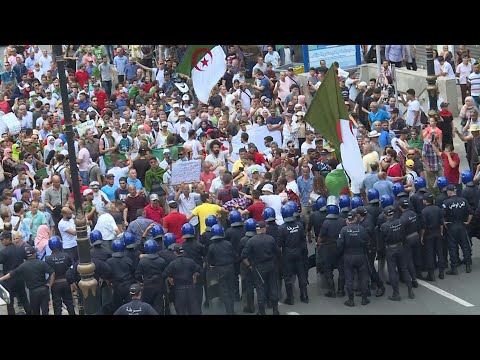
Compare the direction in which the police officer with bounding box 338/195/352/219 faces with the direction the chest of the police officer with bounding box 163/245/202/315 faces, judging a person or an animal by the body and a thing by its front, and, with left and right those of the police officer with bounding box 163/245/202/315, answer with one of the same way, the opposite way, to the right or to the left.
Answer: the same way

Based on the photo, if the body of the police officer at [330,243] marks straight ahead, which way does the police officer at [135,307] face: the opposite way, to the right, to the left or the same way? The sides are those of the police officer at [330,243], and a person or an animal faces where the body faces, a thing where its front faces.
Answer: the same way

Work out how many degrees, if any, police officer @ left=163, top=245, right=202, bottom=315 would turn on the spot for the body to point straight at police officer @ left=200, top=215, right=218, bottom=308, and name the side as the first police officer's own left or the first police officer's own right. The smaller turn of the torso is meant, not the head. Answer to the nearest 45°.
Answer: approximately 45° to the first police officer's own right

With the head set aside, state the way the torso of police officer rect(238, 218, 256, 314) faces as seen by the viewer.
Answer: away from the camera

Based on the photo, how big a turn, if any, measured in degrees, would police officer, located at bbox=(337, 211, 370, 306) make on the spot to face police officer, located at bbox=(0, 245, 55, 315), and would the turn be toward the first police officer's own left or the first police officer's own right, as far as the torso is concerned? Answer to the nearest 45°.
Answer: approximately 90° to the first police officer's own left

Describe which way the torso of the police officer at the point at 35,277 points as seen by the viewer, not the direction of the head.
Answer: away from the camera

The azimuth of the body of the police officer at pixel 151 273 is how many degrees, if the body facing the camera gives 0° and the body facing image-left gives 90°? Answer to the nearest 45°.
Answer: approximately 180°

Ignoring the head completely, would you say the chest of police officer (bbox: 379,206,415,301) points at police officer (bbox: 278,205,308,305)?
no

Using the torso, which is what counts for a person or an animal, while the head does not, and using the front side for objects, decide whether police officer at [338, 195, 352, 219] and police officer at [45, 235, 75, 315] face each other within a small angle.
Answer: no

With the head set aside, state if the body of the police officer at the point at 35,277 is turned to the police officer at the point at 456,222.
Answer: no

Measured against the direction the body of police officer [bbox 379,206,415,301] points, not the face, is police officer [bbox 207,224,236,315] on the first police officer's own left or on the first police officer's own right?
on the first police officer's own left

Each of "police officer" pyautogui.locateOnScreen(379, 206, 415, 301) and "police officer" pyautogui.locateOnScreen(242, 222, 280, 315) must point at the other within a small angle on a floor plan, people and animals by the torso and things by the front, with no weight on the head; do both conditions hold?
no

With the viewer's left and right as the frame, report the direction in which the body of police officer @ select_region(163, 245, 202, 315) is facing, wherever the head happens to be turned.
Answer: facing away from the viewer

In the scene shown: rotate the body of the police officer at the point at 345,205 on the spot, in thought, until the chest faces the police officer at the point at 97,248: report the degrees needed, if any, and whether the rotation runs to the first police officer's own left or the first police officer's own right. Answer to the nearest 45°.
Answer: approximately 90° to the first police officer's own left

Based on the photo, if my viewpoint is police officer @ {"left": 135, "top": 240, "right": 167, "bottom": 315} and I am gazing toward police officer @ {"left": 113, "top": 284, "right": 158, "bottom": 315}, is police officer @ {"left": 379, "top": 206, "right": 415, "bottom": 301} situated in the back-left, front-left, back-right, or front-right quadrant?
back-left

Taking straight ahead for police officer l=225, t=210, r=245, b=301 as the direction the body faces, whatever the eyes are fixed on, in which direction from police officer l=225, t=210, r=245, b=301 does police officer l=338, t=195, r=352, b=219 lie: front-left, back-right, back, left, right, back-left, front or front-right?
right

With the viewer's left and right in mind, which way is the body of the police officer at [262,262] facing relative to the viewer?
facing away from the viewer

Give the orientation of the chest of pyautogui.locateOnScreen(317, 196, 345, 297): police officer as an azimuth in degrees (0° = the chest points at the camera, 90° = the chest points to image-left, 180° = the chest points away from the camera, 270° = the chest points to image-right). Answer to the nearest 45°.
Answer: approximately 180°

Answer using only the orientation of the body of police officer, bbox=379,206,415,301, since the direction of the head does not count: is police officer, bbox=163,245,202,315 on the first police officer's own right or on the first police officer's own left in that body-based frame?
on the first police officer's own left

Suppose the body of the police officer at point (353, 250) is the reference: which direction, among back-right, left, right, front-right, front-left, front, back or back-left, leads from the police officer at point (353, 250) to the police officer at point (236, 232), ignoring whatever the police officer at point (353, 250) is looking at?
left

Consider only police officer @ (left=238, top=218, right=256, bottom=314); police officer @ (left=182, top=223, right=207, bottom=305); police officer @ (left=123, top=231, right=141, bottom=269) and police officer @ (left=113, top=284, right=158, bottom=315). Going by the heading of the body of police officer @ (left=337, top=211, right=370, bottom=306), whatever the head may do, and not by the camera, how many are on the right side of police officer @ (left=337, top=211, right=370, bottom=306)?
0

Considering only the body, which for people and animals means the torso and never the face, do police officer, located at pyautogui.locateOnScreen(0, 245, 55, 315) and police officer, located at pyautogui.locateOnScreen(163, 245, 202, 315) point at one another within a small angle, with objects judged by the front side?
no

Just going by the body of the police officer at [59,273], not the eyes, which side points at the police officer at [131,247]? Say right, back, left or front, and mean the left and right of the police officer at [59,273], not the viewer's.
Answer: right

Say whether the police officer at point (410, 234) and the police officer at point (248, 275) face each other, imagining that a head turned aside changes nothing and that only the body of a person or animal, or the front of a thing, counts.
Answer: no

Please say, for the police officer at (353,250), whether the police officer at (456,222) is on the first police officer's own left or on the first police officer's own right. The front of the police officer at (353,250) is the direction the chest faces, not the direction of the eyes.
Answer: on the first police officer's own right
